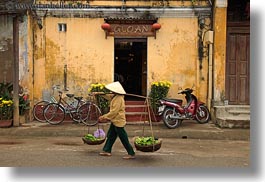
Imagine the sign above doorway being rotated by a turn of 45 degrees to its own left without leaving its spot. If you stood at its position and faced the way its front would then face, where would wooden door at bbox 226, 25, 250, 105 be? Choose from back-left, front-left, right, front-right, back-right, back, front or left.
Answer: front-left

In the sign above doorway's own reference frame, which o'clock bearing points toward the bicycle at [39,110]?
The bicycle is roughly at 3 o'clock from the sign above doorway.

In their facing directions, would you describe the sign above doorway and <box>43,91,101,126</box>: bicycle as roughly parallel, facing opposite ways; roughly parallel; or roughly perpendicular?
roughly perpendicular

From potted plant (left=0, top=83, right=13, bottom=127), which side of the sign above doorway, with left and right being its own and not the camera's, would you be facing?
right

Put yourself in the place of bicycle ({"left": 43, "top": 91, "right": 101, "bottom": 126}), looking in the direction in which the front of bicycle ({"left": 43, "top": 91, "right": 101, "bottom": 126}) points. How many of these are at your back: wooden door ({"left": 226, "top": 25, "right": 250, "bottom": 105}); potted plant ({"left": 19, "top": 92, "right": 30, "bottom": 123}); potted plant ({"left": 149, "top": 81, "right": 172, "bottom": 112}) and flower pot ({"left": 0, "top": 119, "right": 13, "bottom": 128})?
2

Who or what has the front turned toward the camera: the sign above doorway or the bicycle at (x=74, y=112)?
the sign above doorway

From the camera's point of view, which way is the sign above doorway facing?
toward the camera

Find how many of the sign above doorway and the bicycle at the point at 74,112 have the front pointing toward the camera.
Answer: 1

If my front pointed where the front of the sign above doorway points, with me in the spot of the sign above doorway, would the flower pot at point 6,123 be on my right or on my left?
on my right
